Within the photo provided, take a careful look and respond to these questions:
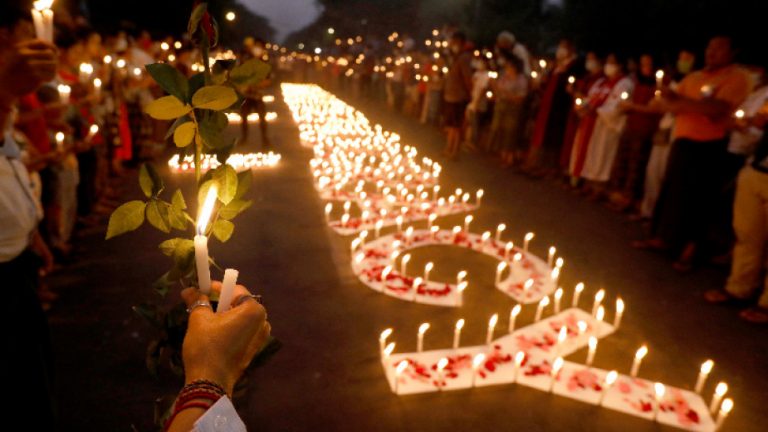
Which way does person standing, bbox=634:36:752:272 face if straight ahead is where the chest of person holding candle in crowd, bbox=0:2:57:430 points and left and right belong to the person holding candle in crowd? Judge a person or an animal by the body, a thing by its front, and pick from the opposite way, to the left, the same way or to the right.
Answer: the opposite way

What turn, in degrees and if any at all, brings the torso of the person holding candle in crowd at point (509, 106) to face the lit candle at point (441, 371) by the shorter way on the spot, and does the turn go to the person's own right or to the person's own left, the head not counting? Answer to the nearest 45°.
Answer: approximately 45° to the person's own left

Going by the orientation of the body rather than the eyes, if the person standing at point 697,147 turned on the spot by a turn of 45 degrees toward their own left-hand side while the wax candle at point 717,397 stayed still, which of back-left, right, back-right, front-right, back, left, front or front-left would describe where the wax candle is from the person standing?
front

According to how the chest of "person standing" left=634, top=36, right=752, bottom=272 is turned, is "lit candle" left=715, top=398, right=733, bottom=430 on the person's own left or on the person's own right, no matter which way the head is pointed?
on the person's own left

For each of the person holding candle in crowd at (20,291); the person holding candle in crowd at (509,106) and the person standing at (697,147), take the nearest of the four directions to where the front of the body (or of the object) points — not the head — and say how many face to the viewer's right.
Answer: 1

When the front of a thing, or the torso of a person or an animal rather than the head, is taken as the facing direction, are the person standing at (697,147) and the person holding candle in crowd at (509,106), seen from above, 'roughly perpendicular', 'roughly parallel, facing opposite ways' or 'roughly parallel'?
roughly parallel

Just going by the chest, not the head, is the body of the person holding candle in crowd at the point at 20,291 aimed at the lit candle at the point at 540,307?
yes

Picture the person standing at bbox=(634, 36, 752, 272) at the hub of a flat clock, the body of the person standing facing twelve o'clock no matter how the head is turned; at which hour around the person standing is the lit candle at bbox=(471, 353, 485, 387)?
The lit candle is roughly at 11 o'clock from the person standing.

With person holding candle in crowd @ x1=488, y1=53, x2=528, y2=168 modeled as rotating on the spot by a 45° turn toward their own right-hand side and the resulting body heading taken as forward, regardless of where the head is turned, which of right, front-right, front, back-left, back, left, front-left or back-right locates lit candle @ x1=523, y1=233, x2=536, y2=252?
left

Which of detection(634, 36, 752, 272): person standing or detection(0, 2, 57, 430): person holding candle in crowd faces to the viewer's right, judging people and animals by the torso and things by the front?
the person holding candle in crowd

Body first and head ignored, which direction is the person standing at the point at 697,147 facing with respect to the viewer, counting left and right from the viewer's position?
facing the viewer and to the left of the viewer

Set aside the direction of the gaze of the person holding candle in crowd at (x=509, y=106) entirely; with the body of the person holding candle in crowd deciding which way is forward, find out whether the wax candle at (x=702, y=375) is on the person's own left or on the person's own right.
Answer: on the person's own left

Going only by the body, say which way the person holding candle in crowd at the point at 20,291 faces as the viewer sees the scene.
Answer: to the viewer's right

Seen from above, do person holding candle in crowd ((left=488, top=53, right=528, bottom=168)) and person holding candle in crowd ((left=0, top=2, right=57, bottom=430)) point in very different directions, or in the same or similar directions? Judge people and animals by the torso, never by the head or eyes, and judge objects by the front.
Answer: very different directions

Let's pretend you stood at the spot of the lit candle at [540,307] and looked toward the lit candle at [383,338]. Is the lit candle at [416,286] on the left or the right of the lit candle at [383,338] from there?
right

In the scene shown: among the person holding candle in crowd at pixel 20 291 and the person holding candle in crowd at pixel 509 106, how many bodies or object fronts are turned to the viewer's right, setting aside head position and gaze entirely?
1

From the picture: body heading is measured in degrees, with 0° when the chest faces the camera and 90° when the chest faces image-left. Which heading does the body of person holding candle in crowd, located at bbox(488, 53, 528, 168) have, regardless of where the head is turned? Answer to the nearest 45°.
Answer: approximately 45°

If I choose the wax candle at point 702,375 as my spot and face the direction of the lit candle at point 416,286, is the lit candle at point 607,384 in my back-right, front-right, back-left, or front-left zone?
front-left

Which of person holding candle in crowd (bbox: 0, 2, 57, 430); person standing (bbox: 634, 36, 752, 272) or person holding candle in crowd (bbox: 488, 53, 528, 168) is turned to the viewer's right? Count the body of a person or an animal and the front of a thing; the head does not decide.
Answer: person holding candle in crowd (bbox: 0, 2, 57, 430)

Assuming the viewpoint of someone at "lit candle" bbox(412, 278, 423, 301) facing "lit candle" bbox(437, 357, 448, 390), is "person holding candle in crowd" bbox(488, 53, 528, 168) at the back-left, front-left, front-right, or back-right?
back-left
